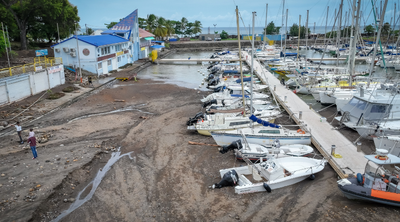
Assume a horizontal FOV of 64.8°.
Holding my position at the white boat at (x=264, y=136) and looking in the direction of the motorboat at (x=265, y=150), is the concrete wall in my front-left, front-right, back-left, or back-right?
back-right

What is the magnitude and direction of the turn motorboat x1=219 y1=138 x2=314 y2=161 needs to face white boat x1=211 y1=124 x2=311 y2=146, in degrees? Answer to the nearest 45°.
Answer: approximately 90° to its left

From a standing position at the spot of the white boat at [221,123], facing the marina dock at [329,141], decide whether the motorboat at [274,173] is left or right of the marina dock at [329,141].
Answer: right

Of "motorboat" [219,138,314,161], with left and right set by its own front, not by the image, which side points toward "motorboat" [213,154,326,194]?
right

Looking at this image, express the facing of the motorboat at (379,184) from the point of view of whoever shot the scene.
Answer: facing to the left of the viewer

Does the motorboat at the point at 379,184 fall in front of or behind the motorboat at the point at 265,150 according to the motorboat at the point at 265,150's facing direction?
in front

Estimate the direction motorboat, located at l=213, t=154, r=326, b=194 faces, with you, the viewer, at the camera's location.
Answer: facing away from the viewer and to the right of the viewer

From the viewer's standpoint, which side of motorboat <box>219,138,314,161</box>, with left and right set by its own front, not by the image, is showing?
right

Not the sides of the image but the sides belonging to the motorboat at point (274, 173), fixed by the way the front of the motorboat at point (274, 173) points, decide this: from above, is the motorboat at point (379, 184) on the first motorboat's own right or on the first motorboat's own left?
on the first motorboat's own right
